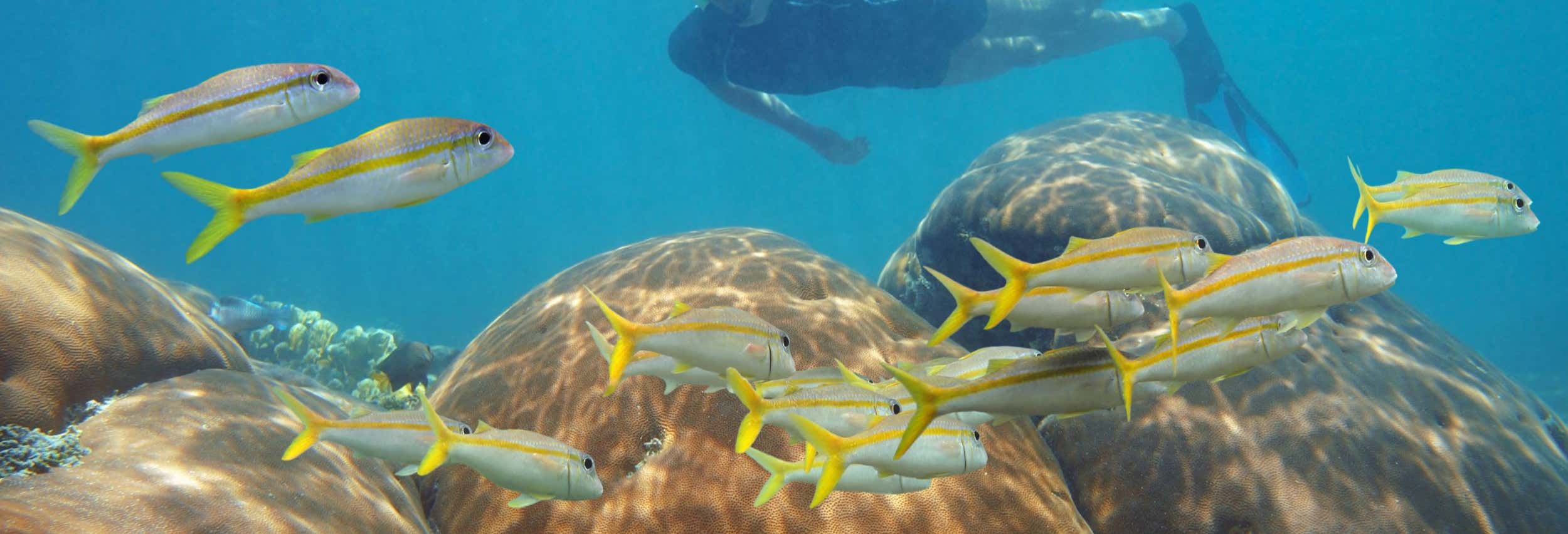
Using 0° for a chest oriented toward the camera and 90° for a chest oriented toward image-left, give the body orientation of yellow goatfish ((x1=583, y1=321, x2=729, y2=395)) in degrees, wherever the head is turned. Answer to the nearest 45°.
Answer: approximately 270°

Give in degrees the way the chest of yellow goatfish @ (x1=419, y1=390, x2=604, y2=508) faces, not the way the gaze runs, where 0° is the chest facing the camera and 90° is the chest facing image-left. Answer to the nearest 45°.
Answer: approximately 270°

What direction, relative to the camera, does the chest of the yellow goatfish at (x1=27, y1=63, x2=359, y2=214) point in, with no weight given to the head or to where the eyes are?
to the viewer's right

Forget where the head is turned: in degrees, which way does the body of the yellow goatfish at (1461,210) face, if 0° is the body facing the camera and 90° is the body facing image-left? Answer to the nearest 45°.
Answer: approximately 270°

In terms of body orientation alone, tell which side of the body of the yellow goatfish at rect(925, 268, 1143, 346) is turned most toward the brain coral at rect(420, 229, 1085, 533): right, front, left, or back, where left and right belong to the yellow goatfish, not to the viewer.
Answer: back

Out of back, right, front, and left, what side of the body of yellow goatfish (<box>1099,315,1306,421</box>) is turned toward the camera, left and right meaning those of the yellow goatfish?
right

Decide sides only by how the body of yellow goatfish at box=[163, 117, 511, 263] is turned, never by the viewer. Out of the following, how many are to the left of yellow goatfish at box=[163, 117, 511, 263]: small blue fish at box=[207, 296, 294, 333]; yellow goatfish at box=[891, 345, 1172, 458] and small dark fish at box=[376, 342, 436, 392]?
2

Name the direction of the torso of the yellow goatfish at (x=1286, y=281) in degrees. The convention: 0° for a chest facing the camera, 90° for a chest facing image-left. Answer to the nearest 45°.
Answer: approximately 270°

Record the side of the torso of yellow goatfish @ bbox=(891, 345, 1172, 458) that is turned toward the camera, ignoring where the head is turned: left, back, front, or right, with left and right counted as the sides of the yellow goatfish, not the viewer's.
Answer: right
